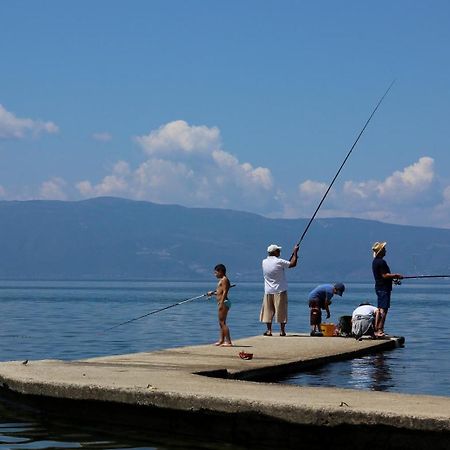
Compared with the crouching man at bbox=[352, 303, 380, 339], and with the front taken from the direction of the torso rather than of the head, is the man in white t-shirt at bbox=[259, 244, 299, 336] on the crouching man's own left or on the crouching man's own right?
on the crouching man's own left

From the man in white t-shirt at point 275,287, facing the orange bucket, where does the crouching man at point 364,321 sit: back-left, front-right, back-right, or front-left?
front-right

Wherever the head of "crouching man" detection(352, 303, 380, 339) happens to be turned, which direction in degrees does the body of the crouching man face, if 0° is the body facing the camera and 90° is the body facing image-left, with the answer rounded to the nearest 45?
approximately 180°

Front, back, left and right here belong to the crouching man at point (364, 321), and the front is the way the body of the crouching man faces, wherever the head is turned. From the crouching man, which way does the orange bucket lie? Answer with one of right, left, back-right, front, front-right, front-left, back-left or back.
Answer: front-left
